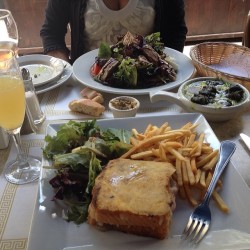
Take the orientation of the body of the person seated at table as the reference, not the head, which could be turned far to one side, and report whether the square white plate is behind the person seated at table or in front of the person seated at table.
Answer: in front

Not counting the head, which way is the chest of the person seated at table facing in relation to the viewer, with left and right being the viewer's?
facing the viewer

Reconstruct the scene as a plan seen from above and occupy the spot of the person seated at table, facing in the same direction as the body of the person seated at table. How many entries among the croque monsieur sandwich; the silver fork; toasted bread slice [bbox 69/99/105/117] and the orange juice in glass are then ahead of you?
4

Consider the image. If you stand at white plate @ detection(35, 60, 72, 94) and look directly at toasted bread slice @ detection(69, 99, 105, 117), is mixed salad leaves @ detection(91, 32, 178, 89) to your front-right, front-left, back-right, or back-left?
front-left

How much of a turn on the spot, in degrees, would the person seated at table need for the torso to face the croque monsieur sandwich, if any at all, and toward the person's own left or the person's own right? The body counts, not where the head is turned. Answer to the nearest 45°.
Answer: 0° — they already face it

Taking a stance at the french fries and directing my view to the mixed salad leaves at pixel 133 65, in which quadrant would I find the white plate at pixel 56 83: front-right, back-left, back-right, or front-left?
front-left

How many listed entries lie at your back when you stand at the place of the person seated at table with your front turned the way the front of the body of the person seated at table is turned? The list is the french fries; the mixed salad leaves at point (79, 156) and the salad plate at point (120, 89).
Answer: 0

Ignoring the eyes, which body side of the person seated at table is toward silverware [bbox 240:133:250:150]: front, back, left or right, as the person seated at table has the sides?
front

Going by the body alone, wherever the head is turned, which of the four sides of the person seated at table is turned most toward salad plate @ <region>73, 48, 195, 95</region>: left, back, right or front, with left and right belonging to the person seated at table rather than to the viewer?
front

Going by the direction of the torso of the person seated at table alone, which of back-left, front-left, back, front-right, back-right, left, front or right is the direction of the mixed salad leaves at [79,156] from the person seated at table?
front

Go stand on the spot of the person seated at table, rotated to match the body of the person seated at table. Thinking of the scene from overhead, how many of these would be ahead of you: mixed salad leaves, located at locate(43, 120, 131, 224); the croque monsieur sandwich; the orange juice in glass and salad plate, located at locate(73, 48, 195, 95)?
4

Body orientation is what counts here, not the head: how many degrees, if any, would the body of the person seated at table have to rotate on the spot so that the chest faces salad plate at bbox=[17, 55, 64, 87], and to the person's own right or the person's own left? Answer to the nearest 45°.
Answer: approximately 45° to the person's own right

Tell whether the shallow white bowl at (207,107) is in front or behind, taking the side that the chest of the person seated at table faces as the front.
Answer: in front

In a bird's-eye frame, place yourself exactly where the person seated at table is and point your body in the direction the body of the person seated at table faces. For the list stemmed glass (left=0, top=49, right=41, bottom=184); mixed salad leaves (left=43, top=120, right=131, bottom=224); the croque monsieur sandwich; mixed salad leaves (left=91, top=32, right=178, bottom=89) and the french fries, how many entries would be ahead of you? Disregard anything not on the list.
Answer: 5

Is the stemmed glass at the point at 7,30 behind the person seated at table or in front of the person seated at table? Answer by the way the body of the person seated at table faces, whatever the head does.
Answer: in front

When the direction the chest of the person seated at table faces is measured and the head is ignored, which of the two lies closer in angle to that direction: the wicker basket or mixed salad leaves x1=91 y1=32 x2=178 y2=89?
the mixed salad leaves

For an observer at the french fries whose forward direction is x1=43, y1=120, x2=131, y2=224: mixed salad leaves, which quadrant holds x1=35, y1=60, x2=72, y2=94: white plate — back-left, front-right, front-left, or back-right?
front-right

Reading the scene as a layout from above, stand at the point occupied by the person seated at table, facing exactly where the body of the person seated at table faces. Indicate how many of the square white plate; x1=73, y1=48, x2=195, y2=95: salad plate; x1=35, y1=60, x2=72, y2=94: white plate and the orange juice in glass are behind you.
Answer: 0
